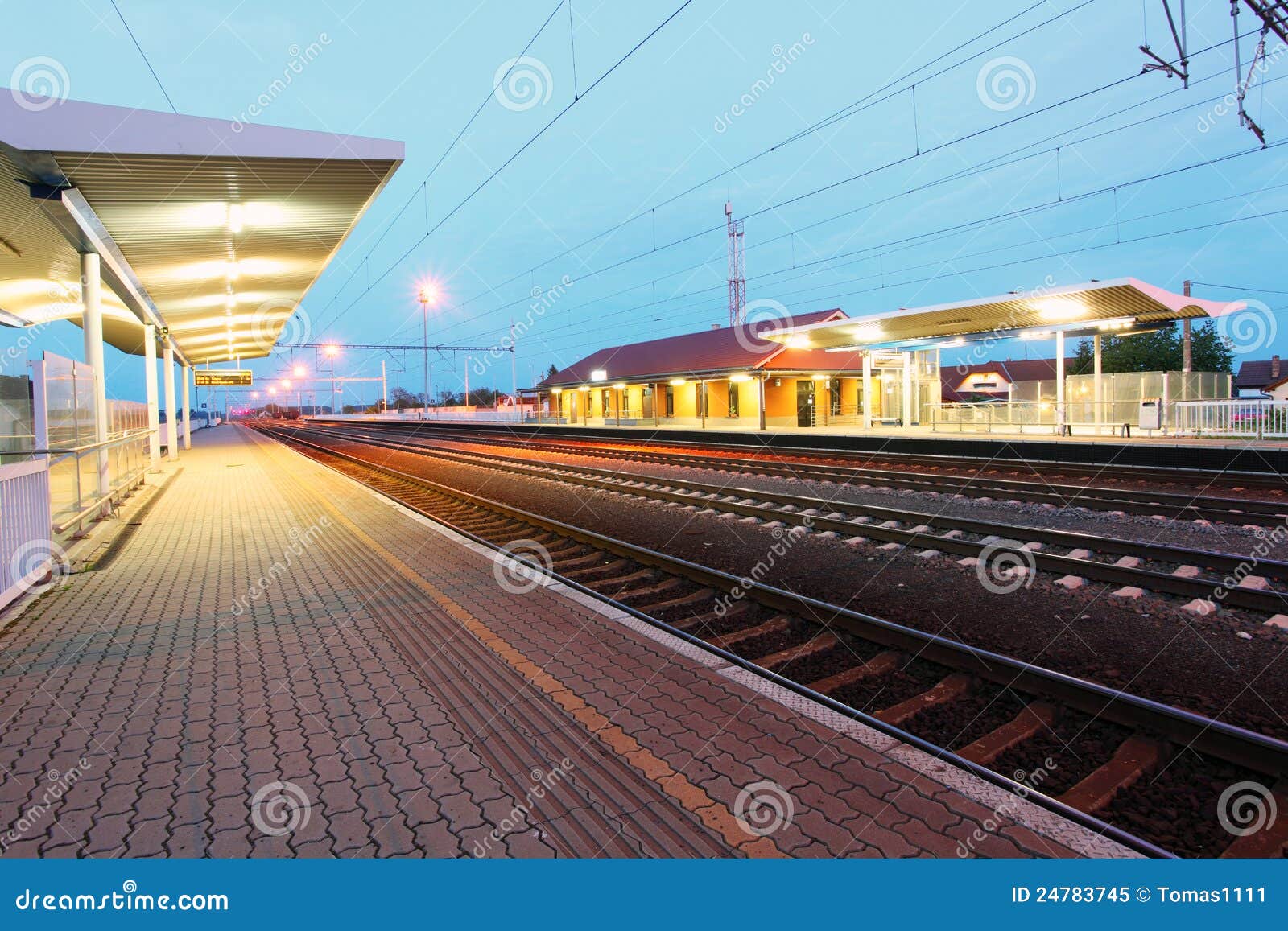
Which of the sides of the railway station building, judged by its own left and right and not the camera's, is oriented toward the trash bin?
left

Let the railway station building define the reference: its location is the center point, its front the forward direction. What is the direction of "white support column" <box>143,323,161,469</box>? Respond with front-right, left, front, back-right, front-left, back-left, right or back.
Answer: front

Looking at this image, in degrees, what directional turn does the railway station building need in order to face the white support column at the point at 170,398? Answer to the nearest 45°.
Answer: approximately 45° to its right

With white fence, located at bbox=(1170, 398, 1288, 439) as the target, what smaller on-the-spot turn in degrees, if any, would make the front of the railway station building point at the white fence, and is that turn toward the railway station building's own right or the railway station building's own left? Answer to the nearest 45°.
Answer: approximately 90° to the railway station building's own left

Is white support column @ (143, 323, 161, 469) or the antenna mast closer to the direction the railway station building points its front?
the white support column

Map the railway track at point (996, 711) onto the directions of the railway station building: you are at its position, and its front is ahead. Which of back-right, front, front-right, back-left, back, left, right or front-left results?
front-left

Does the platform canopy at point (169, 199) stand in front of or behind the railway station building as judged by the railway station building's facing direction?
in front

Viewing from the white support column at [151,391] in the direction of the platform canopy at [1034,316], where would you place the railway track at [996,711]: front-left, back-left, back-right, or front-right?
front-right

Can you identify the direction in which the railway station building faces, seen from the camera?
facing the viewer and to the left of the viewer
